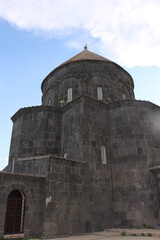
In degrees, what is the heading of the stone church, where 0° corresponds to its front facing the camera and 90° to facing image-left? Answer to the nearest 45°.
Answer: approximately 45°
